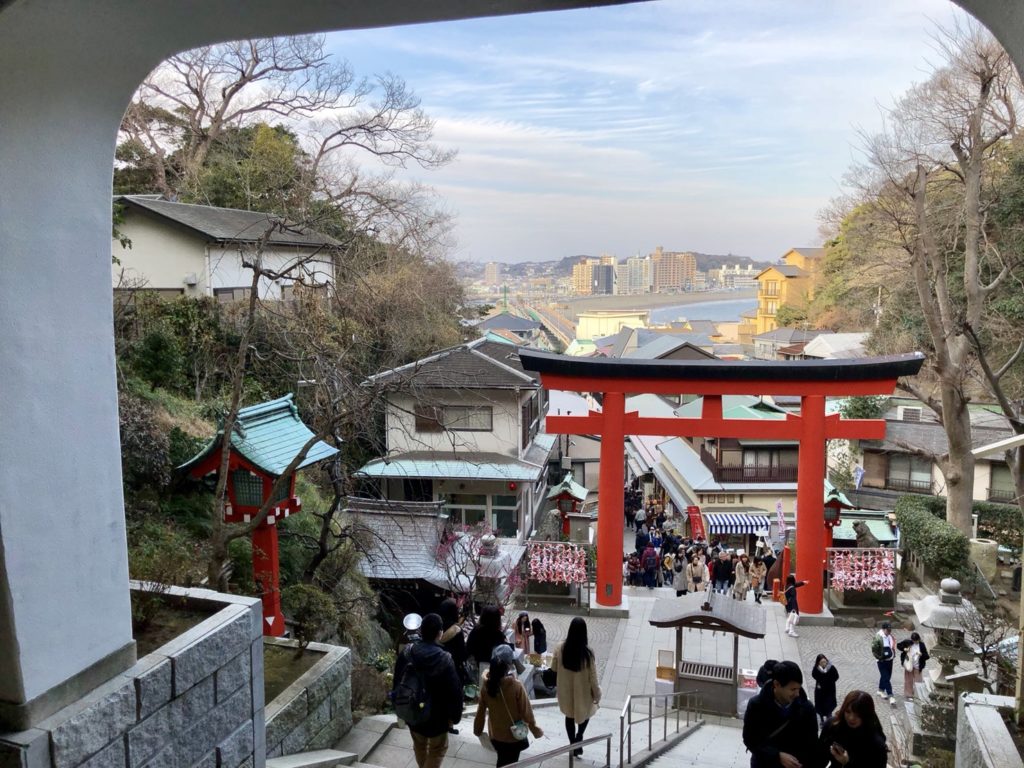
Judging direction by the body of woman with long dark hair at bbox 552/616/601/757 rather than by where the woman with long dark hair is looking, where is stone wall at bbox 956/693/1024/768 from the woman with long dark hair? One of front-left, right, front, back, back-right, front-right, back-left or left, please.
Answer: back-right

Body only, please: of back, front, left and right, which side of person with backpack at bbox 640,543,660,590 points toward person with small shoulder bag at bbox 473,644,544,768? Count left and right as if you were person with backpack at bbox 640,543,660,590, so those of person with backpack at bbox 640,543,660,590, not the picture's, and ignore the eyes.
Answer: back

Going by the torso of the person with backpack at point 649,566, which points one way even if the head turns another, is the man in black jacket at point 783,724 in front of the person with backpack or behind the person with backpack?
behind

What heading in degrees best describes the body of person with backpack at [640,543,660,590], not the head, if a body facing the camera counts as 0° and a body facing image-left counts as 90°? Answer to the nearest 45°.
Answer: approximately 180°

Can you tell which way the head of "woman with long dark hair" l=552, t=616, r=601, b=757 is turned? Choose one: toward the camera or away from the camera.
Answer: away from the camera

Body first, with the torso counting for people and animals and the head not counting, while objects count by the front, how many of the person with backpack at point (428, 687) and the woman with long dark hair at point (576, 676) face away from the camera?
2

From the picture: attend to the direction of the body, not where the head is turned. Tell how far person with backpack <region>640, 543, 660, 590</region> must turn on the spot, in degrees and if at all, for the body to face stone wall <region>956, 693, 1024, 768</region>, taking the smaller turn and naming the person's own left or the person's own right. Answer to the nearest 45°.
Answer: approximately 180°

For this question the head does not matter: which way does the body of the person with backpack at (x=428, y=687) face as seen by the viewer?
away from the camera

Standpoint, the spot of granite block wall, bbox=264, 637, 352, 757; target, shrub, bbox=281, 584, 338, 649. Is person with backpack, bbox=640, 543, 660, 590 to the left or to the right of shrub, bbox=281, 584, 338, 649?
right

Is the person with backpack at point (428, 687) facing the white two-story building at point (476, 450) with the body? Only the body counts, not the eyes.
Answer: yes

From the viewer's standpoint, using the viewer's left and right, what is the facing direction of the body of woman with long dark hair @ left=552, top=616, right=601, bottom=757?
facing away from the viewer
